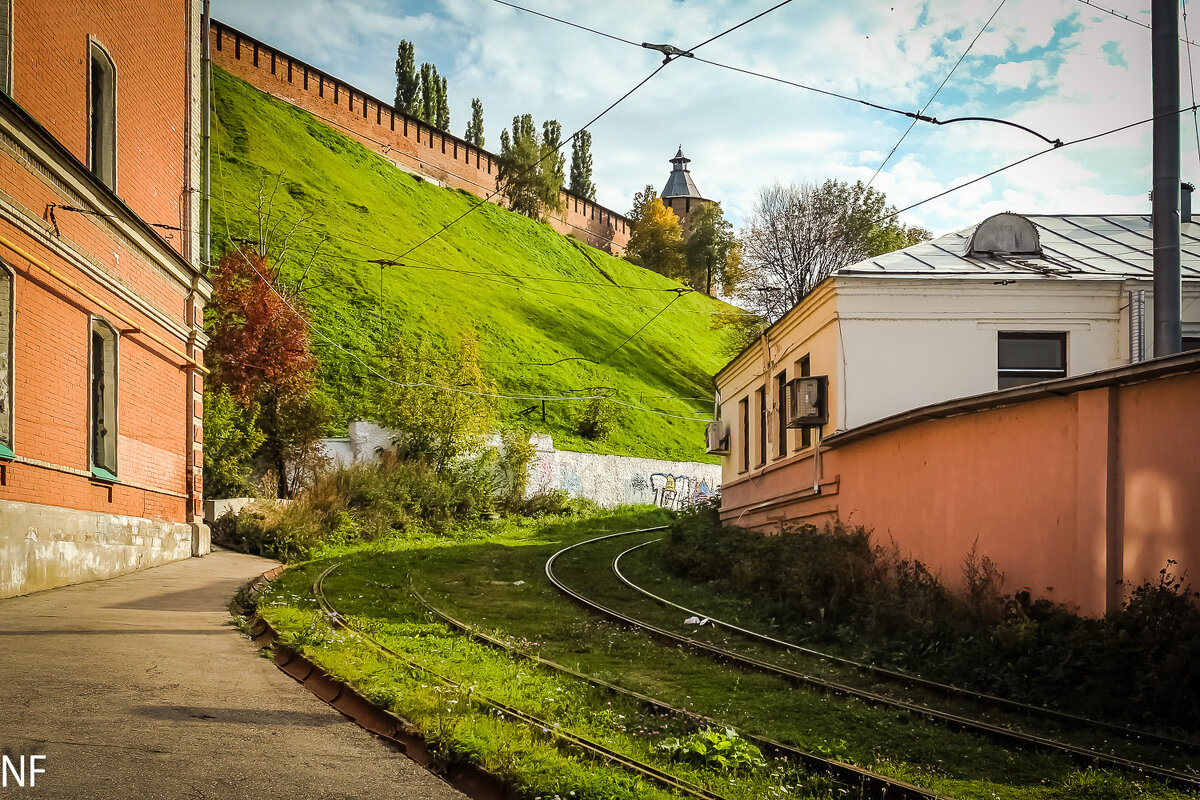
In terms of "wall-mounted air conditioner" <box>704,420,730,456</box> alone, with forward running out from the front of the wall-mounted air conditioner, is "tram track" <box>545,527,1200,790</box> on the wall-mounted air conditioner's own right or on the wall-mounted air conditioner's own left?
on the wall-mounted air conditioner's own left

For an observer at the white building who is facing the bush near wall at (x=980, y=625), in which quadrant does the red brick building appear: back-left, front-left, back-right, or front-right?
front-right

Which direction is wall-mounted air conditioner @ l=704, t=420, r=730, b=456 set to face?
to the viewer's left

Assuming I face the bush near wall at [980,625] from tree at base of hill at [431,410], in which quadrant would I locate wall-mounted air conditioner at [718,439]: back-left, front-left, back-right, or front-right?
front-left

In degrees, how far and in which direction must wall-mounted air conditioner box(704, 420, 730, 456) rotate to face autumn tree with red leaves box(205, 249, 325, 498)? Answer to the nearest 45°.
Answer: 0° — it already faces it

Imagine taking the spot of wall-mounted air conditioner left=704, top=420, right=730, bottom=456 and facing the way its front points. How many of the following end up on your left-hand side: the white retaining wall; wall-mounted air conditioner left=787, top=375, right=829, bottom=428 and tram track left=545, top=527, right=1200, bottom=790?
2

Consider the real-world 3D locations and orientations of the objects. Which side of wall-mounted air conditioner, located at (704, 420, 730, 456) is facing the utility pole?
left

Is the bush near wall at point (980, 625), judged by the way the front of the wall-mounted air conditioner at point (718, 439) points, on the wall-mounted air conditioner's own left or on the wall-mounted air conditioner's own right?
on the wall-mounted air conditioner's own left
